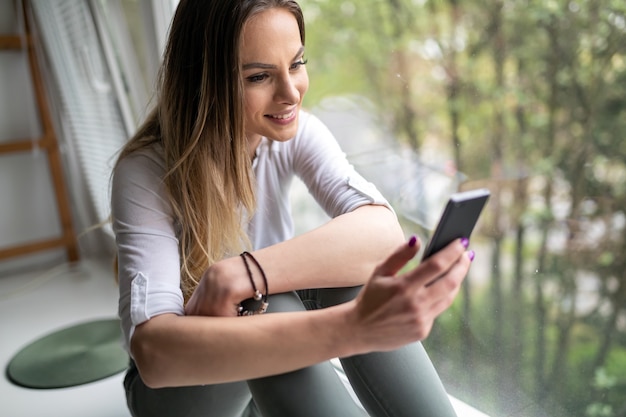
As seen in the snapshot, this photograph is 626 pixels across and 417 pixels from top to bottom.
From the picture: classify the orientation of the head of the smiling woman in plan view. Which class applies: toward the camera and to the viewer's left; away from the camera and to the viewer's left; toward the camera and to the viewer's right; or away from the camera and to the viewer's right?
toward the camera and to the viewer's right

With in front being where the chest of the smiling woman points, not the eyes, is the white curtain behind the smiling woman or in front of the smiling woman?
behind

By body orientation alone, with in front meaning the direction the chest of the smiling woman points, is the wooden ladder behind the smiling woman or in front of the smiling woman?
behind

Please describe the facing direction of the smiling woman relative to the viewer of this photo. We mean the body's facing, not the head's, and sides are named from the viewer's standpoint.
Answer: facing the viewer and to the right of the viewer
